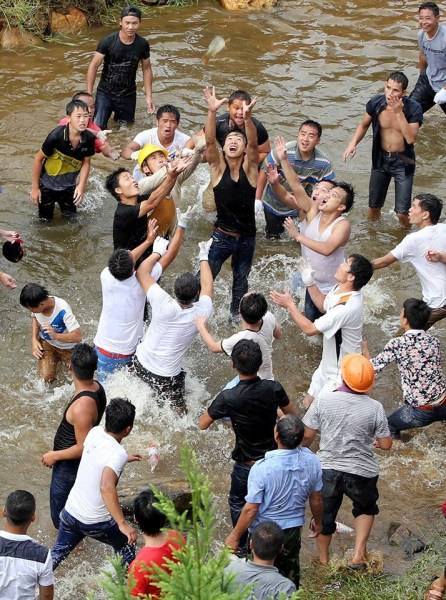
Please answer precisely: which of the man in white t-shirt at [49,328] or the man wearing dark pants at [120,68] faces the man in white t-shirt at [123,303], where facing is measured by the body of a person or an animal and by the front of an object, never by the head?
the man wearing dark pants

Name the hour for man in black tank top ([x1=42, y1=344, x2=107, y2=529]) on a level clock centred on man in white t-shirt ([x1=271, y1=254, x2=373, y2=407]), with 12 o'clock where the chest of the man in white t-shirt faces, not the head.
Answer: The man in black tank top is roughly at 11 o'clock from the man in white t-shirt.

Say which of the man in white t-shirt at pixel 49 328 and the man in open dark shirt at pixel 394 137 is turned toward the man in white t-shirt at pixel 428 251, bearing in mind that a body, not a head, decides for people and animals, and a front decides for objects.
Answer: the man in open dark shirt

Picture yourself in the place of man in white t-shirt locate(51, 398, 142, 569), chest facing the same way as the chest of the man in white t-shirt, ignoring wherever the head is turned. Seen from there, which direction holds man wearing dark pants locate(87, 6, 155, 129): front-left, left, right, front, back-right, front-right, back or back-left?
front-left

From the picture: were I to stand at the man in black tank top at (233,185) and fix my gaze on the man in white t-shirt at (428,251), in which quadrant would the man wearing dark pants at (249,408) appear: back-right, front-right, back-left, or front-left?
front-right

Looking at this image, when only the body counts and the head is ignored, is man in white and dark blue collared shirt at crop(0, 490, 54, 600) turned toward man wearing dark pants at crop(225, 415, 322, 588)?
no

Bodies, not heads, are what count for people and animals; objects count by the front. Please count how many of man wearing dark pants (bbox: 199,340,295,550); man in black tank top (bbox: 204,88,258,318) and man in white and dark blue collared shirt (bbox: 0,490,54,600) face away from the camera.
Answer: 2

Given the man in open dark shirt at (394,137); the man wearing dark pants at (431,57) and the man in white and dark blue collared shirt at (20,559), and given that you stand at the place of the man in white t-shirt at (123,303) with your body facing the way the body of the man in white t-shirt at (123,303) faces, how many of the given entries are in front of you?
2

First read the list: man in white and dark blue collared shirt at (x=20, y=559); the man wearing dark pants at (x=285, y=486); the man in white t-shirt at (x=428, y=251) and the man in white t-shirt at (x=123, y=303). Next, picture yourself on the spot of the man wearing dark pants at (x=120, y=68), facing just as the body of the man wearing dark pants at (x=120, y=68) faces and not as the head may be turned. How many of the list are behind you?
0

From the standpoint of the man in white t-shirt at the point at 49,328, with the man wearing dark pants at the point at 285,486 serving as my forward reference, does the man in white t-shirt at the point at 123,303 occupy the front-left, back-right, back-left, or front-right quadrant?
front-left

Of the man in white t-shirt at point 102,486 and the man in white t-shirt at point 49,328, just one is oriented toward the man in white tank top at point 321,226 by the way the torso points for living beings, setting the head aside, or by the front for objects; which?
the man in white t-shirt at point 102,486

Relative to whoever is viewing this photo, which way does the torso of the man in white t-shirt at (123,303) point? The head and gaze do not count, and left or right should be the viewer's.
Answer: facing away from the viewer and to the right of the viewer

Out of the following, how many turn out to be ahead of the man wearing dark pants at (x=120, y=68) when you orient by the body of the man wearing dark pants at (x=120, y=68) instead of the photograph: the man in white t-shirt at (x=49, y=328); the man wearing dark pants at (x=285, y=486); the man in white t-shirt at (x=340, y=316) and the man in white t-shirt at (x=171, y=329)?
4

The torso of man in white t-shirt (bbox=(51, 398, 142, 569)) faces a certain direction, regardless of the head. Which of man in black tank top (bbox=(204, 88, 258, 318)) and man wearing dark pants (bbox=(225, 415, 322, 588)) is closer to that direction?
the man in black tank top

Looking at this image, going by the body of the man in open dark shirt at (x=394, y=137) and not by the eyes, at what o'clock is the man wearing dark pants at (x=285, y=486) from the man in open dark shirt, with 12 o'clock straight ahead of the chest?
The man wearing dark pants is roughly at 12 o'clock from the man in open dark shirt.

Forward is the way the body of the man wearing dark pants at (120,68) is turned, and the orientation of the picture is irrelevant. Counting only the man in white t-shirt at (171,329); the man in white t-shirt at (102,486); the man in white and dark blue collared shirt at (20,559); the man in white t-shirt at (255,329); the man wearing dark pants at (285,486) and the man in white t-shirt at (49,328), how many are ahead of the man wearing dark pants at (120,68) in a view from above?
6

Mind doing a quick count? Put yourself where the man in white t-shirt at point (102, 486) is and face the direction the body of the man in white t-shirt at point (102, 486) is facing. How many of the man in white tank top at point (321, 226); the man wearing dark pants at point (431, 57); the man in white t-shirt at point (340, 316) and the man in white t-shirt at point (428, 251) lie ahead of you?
4

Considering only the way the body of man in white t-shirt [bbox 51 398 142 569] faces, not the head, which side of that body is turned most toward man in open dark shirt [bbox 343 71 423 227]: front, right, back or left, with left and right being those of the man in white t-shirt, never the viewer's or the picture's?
front

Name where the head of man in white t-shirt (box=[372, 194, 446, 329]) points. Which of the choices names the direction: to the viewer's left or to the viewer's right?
to the viewer's left

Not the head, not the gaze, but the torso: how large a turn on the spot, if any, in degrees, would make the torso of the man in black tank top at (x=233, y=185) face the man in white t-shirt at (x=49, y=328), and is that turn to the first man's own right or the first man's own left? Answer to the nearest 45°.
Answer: approximately 45° to the first man's own right

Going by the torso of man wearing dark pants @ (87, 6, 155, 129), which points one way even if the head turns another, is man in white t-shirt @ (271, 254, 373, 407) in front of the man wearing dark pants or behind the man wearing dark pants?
in front

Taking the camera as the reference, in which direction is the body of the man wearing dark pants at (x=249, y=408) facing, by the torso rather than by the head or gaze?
away from the camera

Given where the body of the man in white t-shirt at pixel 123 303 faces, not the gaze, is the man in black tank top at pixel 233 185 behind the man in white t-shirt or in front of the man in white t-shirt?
in front

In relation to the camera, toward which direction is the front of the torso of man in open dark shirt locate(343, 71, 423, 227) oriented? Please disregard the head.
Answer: toward the camera

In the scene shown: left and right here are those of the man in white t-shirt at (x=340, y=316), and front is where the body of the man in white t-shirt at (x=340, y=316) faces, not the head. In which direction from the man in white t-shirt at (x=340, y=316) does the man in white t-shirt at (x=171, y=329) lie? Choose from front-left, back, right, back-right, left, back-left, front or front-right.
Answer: front
